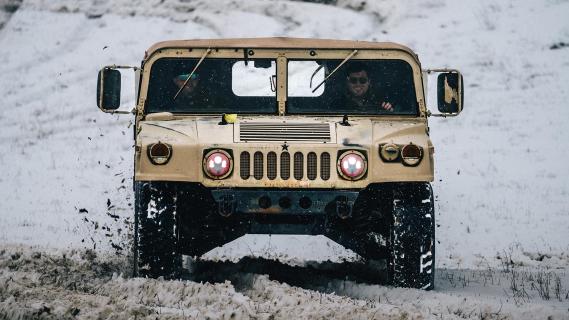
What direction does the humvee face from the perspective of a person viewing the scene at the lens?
facing the viewer

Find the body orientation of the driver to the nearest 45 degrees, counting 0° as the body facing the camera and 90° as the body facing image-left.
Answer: approximately 0°

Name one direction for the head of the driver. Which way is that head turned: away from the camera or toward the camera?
toward the camera

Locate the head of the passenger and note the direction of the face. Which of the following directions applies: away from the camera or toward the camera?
toward the camera

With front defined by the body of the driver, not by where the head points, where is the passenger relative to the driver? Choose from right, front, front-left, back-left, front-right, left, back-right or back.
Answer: right
